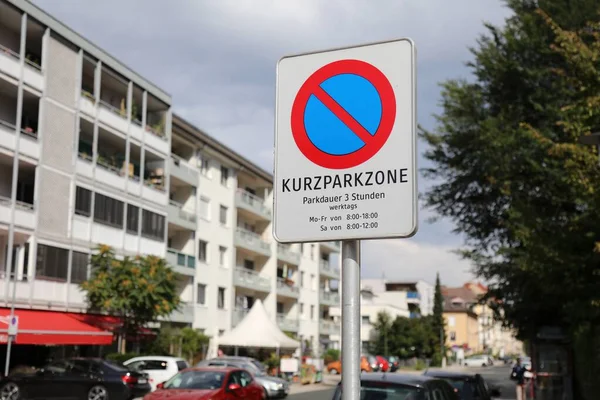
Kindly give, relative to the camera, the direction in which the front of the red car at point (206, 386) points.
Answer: facing the viewer and to the left of the viewer

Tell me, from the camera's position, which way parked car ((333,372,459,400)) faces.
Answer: facing away from the viewer and to the right of the viewer

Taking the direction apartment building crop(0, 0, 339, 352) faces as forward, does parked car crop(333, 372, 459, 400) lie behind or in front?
in front

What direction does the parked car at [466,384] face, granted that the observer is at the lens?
facing away from the viewer and to the right of the viewer

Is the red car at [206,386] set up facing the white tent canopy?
no

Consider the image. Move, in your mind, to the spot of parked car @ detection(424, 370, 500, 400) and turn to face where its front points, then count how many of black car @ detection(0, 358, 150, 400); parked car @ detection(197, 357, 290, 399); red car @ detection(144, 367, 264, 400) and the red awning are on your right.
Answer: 0

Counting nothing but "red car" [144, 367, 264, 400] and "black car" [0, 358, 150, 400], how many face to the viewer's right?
0

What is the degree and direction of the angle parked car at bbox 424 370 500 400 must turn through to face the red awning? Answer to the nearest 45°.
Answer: approximately 90° to its left

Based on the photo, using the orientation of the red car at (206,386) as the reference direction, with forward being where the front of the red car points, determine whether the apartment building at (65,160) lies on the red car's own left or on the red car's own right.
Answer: on the red car's own right

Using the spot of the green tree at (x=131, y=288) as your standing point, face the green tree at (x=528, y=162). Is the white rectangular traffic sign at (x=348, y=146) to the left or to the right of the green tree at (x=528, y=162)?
right

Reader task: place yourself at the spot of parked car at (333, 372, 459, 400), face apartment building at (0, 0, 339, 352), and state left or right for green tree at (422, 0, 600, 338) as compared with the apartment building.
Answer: right

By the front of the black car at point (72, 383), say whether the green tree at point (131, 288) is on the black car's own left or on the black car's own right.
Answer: on the black car's own right
